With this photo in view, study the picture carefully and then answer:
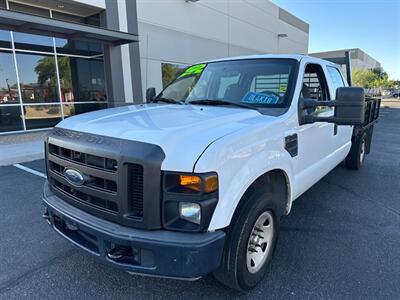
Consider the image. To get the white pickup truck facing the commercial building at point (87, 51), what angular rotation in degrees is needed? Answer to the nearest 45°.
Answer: approximately 90° to its right

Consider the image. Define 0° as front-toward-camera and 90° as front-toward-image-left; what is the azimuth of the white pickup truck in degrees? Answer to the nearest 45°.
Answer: approximately 45°
